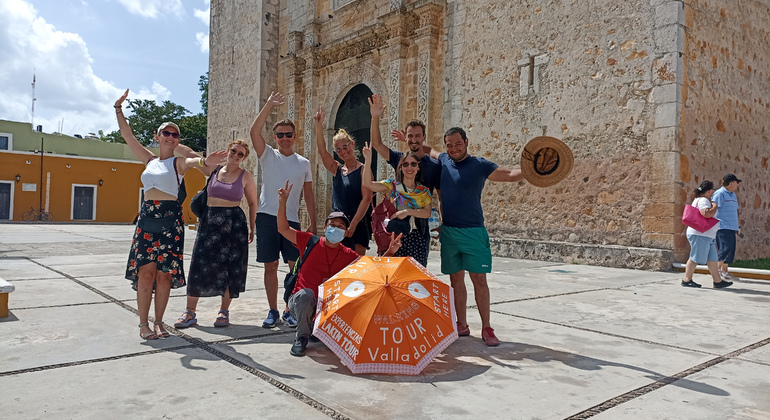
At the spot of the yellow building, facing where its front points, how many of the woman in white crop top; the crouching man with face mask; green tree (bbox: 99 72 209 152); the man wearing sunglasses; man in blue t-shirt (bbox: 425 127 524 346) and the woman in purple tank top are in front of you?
5

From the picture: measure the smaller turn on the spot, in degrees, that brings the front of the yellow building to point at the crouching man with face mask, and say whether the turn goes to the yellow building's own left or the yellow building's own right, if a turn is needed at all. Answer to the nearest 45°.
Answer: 0° — it already faces them

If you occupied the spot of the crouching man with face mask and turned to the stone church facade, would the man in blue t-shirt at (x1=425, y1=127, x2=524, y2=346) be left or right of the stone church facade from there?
right

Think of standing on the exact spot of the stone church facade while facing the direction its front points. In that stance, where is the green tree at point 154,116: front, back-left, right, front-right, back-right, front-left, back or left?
right

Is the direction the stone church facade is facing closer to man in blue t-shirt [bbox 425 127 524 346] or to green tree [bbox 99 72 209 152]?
the man in blue t-shirt

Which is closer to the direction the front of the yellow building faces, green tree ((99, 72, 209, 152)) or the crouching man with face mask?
the crouching man with face mask

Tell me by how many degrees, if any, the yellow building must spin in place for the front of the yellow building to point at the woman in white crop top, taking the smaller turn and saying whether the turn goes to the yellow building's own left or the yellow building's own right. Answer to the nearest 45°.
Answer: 0° — it already faces them
